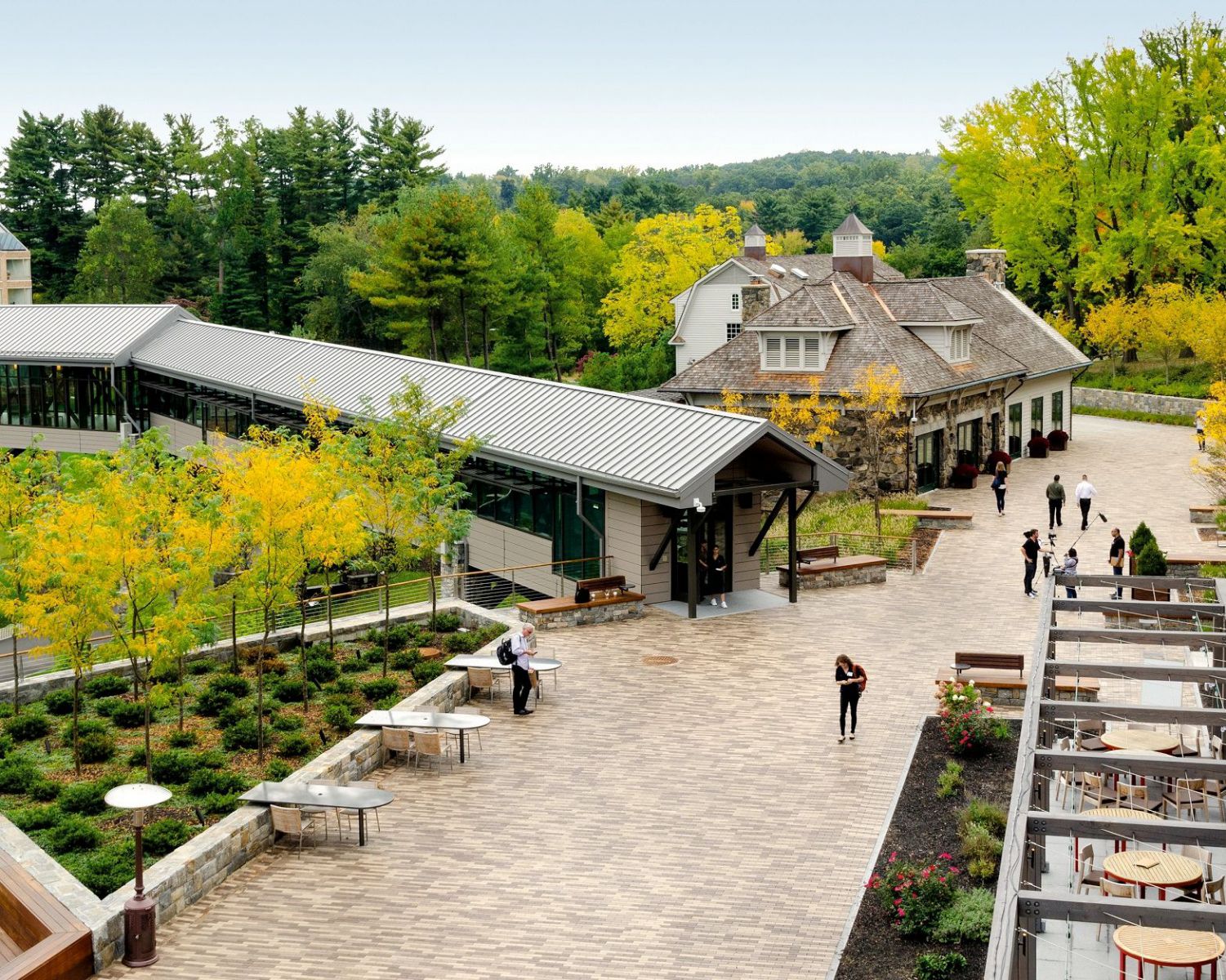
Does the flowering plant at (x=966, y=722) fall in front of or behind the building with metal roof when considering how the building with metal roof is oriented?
in front

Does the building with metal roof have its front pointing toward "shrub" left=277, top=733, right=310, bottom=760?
no

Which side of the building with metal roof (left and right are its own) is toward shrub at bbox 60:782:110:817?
right

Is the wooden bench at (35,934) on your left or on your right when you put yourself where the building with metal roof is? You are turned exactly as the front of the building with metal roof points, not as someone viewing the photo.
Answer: on your right

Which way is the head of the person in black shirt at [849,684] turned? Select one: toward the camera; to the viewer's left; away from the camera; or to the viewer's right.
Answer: toward the camera

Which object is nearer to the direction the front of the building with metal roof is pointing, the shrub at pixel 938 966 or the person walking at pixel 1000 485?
the shrub

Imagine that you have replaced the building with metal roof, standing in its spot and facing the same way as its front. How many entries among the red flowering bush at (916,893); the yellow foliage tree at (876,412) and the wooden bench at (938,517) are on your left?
2

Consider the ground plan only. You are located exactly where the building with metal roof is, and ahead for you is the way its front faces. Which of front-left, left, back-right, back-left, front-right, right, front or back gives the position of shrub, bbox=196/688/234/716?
right

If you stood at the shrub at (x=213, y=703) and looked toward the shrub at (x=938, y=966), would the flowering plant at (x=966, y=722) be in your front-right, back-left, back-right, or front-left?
front-left

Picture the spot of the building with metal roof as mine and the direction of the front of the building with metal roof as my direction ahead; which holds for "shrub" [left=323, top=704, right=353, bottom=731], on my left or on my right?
on my right

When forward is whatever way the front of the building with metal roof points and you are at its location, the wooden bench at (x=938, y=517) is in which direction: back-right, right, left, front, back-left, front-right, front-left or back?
left

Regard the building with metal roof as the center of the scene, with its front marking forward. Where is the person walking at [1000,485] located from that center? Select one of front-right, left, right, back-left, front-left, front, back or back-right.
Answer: left

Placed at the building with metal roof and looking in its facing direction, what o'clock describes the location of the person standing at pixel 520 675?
The person standing is roughly at 2 o'clock from the building with metal roof.

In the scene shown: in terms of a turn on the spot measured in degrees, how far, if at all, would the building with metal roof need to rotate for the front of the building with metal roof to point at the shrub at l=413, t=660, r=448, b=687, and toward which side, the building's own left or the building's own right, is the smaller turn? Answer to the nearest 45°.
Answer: approximately 90° to the building's own right

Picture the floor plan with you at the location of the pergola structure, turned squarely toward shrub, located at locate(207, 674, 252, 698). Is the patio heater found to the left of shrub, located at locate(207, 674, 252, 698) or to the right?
left

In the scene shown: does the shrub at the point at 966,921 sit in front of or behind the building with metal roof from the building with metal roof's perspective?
in front

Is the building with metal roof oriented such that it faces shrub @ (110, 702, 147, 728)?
no

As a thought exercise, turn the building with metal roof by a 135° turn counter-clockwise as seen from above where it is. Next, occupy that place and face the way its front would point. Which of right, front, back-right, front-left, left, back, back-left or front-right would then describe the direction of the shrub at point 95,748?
back-left

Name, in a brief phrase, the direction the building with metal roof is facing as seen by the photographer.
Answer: facing the viewer and to the right of the viewer

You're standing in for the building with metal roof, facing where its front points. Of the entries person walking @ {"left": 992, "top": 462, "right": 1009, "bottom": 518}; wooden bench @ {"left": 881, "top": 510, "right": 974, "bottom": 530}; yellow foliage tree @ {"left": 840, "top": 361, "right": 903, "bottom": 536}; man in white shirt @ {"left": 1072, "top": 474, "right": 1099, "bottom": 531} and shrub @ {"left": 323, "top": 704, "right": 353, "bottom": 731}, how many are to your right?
1

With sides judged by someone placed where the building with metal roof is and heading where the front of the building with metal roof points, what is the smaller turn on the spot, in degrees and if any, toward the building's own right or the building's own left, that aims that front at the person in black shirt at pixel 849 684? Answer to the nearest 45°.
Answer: approximately 45° to the building's own right

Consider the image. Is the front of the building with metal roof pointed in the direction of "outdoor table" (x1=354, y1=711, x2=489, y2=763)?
no

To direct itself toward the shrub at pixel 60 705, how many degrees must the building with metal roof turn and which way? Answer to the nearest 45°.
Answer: approximately 90° to its right

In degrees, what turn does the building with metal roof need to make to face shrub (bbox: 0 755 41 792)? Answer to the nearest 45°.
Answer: approximately 90° to its right
